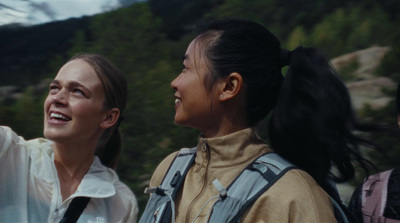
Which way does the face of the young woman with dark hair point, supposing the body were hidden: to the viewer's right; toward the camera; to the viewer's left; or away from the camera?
to the viewer's left

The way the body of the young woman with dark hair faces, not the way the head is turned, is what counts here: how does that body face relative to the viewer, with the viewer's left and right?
facing the viewer and to the left of the viewer
